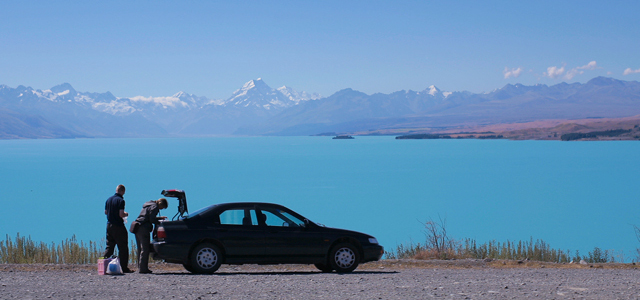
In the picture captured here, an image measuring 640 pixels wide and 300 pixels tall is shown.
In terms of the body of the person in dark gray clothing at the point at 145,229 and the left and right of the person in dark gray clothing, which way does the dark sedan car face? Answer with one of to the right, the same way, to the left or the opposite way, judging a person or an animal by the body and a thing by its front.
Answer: the same way

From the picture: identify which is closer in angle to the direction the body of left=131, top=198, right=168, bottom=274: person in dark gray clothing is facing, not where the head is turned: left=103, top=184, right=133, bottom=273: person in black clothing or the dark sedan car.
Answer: the dark sedan car

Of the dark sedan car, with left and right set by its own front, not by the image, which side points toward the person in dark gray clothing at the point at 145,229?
back

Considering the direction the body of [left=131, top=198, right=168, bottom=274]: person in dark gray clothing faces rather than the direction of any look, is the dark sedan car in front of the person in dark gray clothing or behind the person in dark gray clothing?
in front

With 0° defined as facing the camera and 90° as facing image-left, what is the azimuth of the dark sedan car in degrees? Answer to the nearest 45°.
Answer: approximately 270°

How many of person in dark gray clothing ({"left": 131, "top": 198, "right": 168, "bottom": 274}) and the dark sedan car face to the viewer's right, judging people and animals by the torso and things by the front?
2

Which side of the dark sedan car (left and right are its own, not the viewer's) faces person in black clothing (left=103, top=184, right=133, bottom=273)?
back

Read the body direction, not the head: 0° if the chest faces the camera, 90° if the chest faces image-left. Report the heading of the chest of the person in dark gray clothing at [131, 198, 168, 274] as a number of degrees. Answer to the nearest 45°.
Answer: approximately 270°

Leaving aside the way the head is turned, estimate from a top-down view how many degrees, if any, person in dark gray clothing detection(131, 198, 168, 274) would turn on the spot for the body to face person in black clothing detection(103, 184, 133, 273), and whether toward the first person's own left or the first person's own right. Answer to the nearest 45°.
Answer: approximately 135° to the first person's own left
